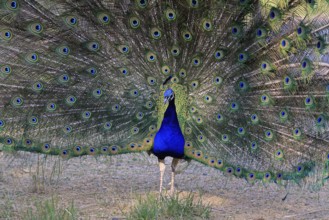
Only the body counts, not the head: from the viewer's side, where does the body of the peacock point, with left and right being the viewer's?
facing the viewer
